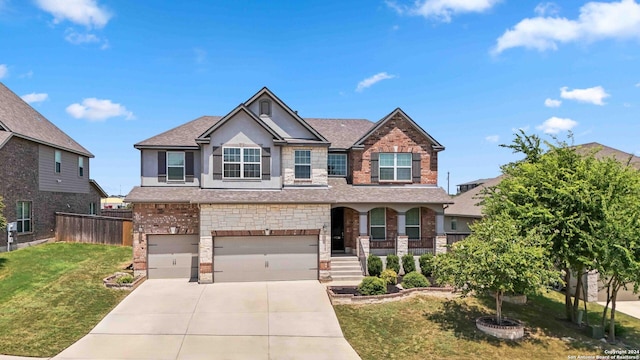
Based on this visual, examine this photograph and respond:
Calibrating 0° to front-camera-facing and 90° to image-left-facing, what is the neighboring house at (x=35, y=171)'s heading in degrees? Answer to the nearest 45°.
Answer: approximately 45°

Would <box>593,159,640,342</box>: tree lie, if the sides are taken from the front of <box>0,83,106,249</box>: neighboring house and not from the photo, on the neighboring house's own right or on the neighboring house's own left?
on the neighboring house's own left

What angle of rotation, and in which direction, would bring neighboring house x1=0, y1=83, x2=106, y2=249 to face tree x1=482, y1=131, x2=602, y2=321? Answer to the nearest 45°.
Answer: approximately 90° to its left

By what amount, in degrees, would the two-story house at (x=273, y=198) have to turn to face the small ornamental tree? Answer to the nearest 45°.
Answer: approximately 45° to its left

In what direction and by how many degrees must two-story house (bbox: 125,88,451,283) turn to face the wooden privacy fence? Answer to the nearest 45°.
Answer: approximately 135° to its right

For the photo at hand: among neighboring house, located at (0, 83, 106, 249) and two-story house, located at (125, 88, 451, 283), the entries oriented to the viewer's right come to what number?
0

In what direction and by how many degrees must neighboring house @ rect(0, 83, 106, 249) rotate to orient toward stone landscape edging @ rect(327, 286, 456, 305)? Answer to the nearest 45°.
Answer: approximately 90° to its left

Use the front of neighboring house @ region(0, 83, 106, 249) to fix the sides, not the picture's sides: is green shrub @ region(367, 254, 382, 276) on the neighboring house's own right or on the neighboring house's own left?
on the neighboring house's own left

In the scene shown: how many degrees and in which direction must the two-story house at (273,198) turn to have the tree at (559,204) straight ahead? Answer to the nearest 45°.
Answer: approximately 45° to its left

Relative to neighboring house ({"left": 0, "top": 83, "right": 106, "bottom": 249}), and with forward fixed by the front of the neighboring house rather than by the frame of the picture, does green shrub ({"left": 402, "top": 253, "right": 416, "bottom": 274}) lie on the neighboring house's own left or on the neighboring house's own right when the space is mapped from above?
on the neighboring house's own left

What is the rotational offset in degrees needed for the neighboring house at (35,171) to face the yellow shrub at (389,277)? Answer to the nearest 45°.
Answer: approximately 90° to its left

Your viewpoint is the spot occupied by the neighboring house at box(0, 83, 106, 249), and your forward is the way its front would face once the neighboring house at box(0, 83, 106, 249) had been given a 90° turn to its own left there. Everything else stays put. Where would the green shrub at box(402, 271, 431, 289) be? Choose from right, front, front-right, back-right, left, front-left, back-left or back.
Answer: front

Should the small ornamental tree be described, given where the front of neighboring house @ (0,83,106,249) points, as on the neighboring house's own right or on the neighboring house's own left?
on the neighboring house's own left

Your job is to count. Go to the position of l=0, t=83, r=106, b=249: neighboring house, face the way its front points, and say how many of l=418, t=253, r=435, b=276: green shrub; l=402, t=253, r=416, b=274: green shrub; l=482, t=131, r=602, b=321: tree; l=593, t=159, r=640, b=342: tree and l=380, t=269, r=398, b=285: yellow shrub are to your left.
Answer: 5

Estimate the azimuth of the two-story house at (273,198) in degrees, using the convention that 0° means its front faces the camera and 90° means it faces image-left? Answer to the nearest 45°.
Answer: approximately 0°
